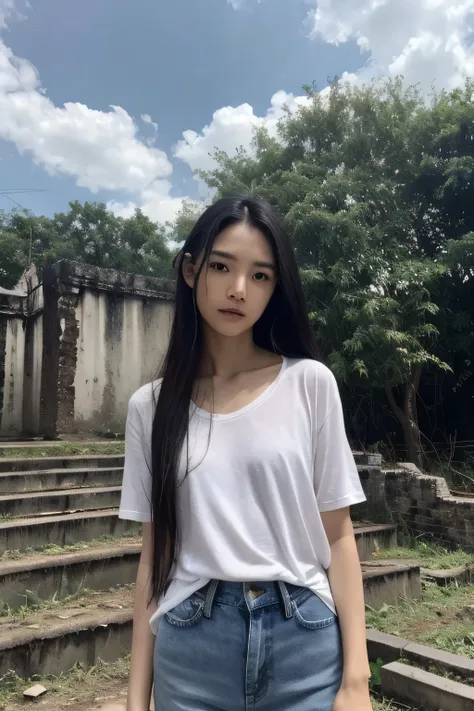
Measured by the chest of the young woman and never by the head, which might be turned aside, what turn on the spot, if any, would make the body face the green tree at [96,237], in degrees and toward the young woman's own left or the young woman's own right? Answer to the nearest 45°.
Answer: approximately 180°

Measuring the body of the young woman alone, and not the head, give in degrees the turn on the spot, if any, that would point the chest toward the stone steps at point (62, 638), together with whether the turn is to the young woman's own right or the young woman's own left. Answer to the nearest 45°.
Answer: approximately 135° to the young woman's own right

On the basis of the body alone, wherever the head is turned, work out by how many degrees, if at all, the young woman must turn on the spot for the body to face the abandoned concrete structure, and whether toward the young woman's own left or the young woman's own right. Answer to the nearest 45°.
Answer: approximately 180°

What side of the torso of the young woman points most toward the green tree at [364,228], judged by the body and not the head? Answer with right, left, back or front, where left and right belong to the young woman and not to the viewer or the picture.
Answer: back

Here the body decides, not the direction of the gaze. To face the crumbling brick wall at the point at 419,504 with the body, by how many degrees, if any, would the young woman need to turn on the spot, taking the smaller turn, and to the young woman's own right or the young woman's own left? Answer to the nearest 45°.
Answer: approximately 180°

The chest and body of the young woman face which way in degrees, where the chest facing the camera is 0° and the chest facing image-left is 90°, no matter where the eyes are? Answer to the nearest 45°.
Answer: approximately 0°

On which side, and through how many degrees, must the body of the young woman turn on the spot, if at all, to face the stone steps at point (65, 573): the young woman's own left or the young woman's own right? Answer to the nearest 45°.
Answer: approximately 135° to the young woman's own right
